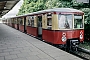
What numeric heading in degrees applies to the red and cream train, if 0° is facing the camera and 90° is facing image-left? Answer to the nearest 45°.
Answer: approximately 315°
